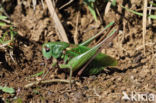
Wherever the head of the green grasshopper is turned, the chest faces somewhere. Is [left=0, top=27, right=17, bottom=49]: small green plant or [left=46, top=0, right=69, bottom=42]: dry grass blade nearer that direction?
the small green plant

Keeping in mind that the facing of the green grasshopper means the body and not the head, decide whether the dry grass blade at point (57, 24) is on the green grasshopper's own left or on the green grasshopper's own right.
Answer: on the green grasshopper's own right

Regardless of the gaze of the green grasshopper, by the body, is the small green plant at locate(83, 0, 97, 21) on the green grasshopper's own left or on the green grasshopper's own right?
on the green grasshopper's own right

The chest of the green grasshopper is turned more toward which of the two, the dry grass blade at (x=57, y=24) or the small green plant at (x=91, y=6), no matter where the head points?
the dry grass blade

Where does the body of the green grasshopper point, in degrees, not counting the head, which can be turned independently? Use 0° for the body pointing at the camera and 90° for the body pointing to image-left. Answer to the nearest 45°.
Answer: approximately 90°
